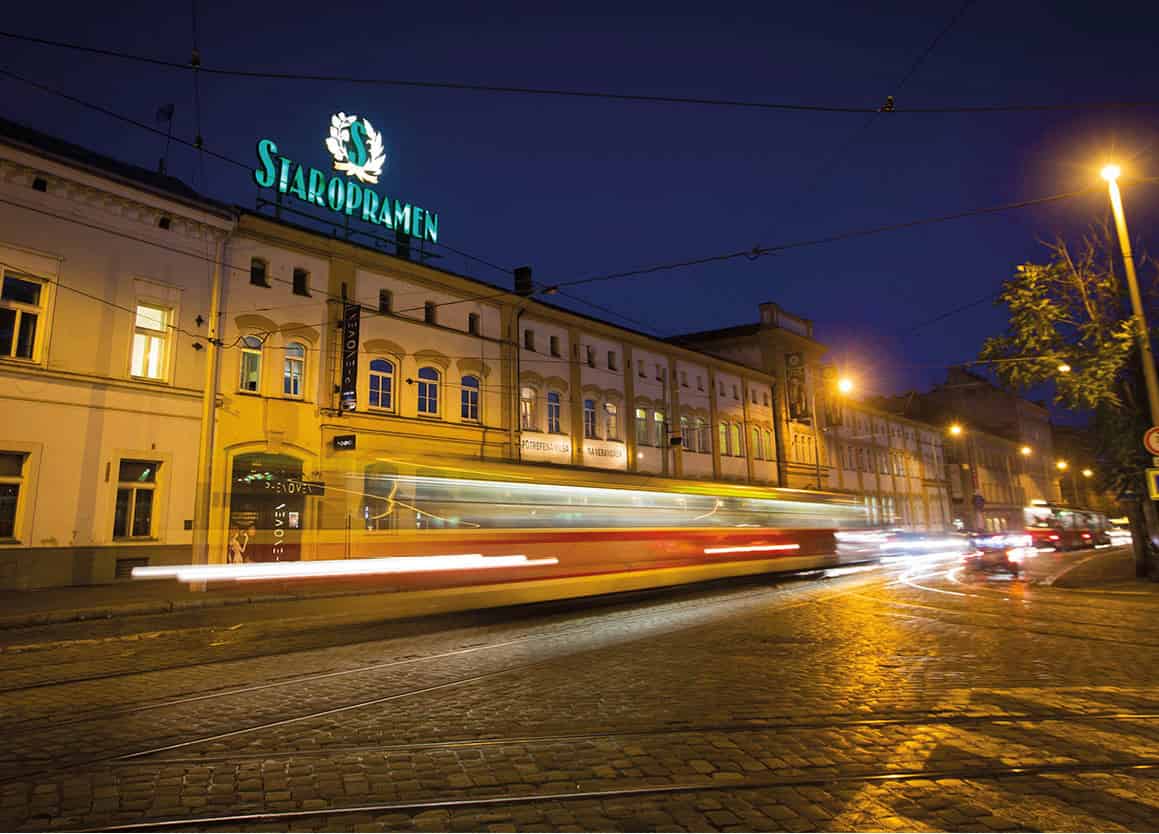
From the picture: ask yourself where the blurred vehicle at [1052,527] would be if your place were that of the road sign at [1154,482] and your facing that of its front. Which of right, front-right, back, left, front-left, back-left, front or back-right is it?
back

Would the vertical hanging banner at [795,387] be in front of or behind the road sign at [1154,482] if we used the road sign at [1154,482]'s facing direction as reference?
behind

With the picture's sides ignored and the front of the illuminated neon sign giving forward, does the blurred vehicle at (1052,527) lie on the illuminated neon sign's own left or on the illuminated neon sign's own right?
on the illuminated neon sign's own left

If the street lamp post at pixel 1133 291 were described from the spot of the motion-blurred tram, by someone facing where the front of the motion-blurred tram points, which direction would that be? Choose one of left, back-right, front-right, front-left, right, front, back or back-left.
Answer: back-left

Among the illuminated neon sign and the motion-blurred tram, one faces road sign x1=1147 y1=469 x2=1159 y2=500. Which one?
the illuminated neon sign

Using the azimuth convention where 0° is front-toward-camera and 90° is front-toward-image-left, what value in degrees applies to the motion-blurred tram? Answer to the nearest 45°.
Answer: approximately 45°

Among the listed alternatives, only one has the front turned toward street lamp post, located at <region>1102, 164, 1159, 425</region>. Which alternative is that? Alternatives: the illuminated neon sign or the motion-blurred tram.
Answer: the illuminated neon sign

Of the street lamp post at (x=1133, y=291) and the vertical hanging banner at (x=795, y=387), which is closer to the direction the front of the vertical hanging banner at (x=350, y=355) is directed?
the street lamp post

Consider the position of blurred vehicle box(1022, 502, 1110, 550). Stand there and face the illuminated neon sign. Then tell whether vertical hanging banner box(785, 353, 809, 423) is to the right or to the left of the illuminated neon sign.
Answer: right

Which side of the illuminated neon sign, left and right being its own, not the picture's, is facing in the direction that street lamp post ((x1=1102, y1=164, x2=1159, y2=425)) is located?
front

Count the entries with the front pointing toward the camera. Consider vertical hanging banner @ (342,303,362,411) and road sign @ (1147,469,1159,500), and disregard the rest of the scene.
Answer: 2

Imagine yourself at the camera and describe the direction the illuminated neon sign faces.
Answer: facing the viewer and to the right of the viewer

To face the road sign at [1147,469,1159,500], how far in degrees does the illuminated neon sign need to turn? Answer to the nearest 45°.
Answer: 0° — it already faces it
